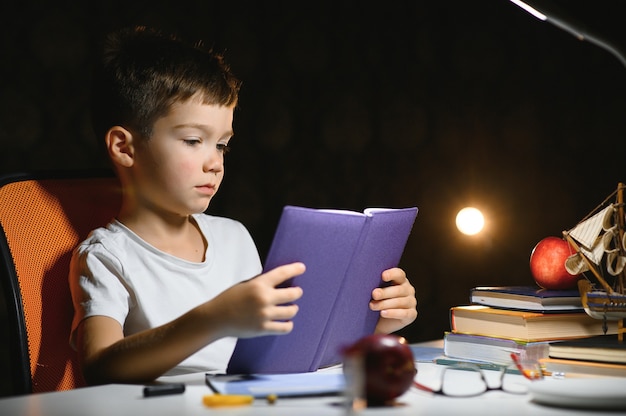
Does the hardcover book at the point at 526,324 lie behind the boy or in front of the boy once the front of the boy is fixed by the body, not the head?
in front

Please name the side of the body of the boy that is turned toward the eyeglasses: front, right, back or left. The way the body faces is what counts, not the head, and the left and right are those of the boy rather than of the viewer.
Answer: front

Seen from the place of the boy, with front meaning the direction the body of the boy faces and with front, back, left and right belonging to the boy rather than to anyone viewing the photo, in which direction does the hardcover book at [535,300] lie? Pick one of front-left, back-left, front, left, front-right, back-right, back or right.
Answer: front-left

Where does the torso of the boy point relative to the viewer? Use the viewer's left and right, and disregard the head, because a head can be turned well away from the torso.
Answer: facing the viewer and to the right of the viewer

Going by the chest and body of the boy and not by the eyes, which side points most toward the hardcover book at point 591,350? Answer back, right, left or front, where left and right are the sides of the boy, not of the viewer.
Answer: front

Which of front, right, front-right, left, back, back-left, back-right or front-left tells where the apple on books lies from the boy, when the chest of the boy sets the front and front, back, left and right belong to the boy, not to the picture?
front-left

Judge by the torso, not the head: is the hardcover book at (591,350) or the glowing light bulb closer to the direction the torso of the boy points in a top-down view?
the hardcover book

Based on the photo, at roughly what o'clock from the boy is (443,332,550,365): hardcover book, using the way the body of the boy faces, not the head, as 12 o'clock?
The hardcover book is roughly at 11 o'clock from the boy.
